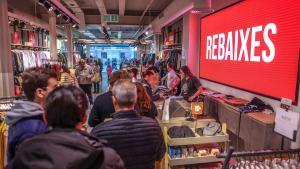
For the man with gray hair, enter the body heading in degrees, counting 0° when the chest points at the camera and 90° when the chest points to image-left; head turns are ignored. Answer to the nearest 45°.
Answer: approximately 180°

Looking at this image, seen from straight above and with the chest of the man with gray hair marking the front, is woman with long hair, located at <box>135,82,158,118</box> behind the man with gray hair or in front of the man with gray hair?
in front

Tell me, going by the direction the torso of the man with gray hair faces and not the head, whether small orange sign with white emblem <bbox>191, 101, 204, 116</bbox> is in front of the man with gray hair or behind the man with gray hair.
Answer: in front

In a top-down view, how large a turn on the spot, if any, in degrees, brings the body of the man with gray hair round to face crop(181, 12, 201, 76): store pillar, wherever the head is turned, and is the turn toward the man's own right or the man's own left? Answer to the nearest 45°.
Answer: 0° — they already face it

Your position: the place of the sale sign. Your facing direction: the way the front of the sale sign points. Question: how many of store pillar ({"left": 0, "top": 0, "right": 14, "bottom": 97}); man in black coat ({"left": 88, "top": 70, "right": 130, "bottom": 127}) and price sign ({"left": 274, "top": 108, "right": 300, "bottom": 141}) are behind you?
0

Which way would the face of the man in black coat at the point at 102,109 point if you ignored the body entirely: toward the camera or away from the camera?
away from the camera

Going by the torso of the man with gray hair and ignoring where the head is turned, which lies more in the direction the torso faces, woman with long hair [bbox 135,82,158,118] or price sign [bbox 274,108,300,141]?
the woman with long hair

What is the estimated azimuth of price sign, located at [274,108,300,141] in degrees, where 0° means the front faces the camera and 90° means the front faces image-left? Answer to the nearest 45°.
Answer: approximately 45°

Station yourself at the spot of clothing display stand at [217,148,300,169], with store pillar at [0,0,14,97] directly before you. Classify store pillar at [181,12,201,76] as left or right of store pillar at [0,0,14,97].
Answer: right

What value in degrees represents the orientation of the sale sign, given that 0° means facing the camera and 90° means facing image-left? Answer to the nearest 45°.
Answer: approximately 45°

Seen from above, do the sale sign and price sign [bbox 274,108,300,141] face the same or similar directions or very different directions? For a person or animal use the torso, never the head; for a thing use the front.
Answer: same or similar directions

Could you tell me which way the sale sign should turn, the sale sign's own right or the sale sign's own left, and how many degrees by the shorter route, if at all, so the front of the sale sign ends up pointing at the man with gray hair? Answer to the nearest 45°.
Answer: approximately 45° to the sale sign's own left

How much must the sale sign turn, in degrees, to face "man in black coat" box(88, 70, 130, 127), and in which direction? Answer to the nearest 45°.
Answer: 0° — it already faces them

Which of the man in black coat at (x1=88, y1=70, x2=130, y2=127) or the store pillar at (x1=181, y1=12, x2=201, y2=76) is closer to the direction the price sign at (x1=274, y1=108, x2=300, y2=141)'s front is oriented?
the man in black coat

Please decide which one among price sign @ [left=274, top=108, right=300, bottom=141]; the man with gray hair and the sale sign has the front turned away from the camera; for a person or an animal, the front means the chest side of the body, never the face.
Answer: the man with gray hair
